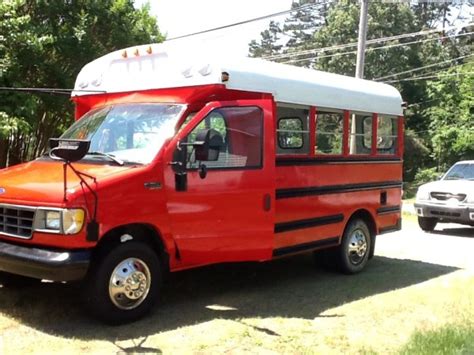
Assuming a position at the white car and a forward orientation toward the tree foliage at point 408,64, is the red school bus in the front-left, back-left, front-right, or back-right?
back-left

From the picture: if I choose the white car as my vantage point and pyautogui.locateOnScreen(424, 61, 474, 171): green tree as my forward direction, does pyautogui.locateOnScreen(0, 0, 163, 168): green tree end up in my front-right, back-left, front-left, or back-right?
back-left

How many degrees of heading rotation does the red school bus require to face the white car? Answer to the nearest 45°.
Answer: approximately 180°

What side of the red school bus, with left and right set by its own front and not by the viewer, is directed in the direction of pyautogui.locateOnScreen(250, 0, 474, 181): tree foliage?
back

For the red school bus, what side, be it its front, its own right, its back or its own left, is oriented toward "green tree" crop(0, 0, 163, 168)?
right

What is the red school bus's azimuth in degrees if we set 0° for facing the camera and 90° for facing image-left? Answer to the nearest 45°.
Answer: approximately 45°

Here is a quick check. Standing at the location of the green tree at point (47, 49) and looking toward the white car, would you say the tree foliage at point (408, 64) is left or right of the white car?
left

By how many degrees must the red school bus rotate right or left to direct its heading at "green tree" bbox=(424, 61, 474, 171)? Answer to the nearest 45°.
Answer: approximately 180°
